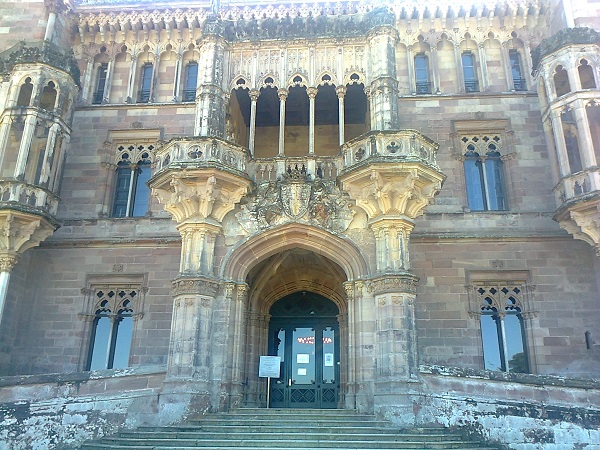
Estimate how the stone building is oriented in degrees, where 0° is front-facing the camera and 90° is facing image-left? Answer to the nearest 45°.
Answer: approximately 0°
